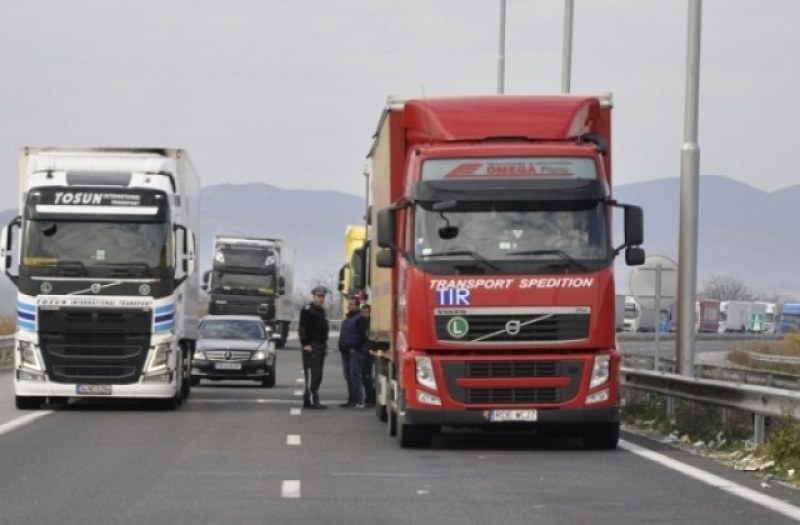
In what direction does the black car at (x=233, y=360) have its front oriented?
toward the camera

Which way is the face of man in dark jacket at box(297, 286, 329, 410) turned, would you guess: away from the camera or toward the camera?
toward the camera

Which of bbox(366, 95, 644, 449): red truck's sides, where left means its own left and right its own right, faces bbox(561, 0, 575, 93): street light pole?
back

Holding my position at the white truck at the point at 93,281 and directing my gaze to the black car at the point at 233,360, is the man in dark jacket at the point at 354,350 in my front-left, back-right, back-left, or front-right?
front-right

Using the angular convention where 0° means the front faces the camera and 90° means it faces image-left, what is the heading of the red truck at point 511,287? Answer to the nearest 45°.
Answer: approximately 0°

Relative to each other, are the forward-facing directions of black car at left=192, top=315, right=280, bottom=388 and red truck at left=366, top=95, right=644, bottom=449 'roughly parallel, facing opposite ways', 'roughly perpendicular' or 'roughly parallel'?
roughly parallel

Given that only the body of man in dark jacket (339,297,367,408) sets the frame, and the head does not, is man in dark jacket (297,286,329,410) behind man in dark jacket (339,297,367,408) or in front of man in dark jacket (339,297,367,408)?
in front

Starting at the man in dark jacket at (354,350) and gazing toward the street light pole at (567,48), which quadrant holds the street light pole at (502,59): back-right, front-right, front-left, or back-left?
front-left

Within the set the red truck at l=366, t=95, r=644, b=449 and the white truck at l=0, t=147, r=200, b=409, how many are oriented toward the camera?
2

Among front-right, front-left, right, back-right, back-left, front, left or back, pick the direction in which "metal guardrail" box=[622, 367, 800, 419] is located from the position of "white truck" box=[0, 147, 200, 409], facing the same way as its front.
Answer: front-left

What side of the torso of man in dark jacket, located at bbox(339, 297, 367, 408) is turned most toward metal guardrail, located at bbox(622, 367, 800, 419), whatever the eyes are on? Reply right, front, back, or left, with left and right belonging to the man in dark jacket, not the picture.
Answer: left

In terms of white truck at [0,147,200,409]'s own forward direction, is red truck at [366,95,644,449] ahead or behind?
ahead

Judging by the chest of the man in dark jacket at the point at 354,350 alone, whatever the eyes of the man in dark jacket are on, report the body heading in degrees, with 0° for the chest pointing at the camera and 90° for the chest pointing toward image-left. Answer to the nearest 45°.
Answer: approximately 45°

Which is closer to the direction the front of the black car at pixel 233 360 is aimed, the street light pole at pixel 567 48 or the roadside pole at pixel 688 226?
the roadside pole

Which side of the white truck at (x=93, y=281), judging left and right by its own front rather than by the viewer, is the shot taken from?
front
